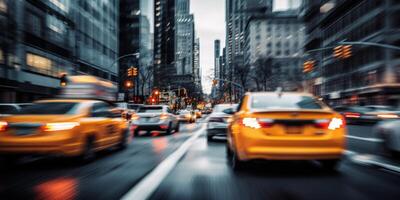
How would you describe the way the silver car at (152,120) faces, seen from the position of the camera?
facing away from the viewer

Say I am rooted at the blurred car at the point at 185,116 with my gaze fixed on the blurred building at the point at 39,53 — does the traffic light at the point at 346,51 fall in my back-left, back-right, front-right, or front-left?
back-left

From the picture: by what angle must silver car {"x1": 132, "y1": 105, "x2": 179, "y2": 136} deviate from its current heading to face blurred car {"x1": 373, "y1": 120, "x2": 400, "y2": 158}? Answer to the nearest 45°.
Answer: approximately 135° to its right

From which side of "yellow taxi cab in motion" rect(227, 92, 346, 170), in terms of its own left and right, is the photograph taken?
back

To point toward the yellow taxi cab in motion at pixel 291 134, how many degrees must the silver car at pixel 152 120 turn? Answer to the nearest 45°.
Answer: approximately 180°

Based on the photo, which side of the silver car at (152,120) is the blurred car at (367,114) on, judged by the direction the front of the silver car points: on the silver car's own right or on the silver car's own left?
on the silver car's own right

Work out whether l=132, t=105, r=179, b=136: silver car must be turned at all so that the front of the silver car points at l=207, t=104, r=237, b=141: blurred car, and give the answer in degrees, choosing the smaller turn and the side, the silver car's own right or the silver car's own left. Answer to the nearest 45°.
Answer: approximately 135° to the silver car's own right

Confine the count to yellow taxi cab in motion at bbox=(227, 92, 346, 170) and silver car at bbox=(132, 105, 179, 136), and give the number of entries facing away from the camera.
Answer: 2
